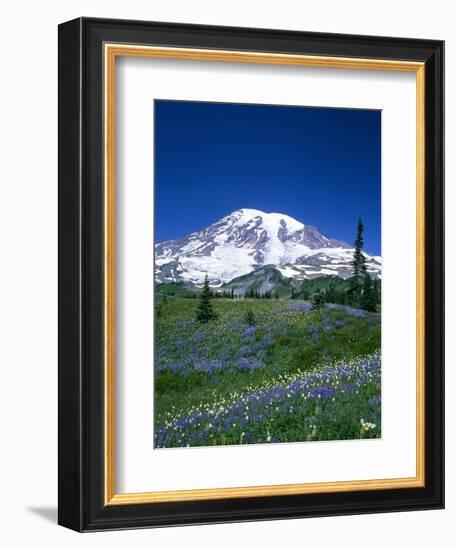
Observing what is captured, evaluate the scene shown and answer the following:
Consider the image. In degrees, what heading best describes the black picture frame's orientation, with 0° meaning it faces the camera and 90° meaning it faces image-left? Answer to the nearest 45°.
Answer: approximately 315°
